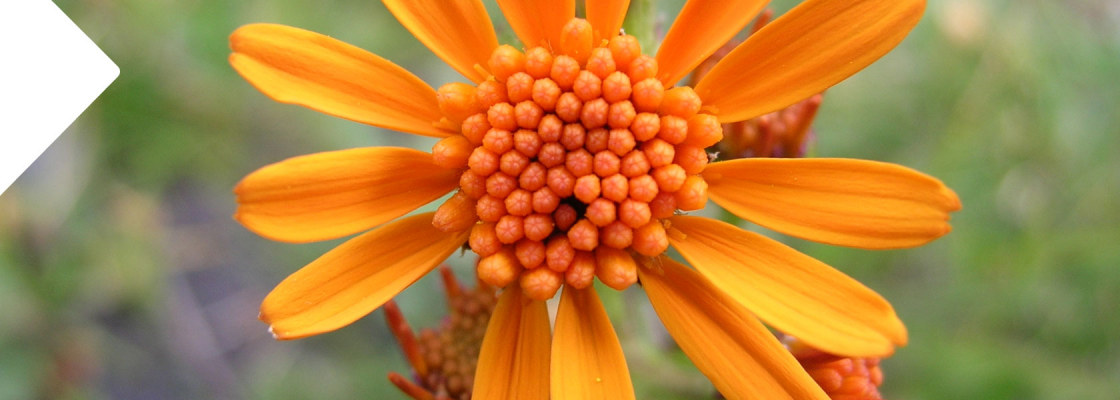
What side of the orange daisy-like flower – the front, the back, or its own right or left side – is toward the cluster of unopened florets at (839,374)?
left

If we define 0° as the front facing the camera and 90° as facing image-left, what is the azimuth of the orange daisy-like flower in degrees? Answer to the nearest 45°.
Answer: approximately 0°
